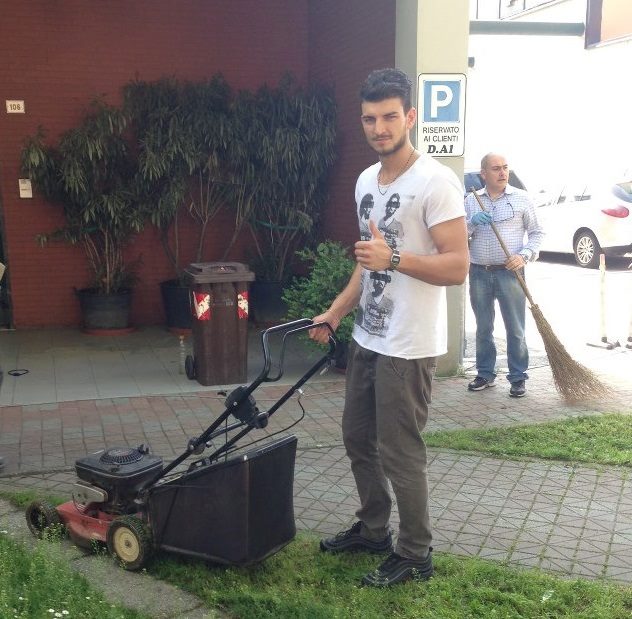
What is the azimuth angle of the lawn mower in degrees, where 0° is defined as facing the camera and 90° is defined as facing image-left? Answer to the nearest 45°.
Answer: approximately 135°

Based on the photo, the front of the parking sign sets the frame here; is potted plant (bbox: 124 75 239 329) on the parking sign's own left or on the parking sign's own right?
on the parking sign's own right

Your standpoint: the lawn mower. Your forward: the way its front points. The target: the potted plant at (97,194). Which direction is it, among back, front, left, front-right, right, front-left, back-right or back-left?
front-right

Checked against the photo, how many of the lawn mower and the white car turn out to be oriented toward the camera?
0

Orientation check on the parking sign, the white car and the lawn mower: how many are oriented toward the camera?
1

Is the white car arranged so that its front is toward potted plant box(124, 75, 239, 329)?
no

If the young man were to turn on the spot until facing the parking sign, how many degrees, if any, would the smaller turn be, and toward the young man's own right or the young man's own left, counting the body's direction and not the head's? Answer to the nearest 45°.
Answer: approximately 135° to the young man's own right

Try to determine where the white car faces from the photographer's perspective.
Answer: facing away from the viewer and to the left of the viewer

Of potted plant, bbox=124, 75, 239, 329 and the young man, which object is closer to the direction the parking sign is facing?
the young man

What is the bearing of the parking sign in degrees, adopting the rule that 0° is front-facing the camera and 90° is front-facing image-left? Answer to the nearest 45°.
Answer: approximately 0°

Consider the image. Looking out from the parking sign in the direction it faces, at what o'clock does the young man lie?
The young man is roughly at 12 o'clock from the parking sign.

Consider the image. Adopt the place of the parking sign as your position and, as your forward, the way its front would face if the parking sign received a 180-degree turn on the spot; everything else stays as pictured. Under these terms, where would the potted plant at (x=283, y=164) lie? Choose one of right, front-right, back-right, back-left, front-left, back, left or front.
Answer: front-left

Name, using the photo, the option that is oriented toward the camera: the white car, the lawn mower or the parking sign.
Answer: the parking sign

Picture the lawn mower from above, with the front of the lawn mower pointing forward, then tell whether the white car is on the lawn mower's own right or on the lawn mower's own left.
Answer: on the lawn mower's own right

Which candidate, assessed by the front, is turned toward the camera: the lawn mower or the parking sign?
the parking sign

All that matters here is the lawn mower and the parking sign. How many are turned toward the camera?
1
